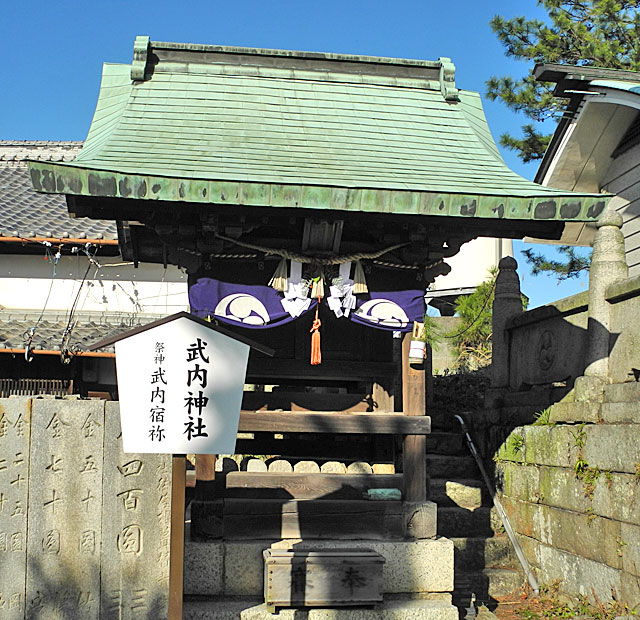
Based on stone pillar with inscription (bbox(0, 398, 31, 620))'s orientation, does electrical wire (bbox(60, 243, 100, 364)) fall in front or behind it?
behind

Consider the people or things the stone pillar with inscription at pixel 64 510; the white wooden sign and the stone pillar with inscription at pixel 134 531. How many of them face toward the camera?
3

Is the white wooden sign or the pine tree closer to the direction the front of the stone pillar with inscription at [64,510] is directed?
the white wooden sign

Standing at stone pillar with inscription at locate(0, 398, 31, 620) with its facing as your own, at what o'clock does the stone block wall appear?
The stone block wall is roughly at 9 o'clock from the stone pillar with inscription.

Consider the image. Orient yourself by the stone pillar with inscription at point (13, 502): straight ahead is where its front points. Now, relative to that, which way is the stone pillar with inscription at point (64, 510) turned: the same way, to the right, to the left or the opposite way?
the same way

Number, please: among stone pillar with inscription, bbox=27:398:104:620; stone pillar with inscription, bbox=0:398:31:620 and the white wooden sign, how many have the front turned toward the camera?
3

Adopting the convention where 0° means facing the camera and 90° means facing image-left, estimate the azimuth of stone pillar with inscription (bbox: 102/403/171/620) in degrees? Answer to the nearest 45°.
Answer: approximately 0°

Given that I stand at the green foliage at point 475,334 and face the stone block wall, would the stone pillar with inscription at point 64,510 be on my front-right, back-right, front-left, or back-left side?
front-right

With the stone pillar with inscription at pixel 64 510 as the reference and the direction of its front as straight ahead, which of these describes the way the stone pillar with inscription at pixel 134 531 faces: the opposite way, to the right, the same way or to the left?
the same way

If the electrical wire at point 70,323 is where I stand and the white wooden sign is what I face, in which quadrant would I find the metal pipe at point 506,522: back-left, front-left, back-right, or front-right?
front-left

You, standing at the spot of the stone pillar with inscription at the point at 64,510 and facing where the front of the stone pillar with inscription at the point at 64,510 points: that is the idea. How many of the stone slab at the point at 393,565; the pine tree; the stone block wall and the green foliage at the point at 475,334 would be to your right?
0

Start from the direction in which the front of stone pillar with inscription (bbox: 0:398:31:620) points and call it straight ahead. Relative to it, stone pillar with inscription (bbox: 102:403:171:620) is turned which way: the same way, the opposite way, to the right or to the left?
the same way

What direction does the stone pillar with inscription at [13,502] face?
toward the camera

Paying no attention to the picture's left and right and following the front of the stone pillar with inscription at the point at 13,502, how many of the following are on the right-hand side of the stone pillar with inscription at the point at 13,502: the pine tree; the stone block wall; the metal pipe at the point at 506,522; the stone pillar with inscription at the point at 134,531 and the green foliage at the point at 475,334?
0

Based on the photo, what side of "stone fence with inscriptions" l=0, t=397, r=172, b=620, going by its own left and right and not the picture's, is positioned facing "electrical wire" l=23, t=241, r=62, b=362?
back

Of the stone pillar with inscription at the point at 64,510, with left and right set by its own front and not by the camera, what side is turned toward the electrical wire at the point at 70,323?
back

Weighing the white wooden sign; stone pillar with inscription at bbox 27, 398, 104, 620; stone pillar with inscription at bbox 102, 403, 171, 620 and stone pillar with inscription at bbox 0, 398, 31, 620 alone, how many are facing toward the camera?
4

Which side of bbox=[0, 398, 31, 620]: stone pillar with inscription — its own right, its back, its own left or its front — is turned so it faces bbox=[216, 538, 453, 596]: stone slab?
left

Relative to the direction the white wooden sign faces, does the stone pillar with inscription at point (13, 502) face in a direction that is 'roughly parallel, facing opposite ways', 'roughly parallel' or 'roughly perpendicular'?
roughly parallel

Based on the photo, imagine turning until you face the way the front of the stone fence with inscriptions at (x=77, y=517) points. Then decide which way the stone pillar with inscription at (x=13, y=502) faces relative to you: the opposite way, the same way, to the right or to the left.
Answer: the same way

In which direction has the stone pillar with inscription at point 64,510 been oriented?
toward the camera
